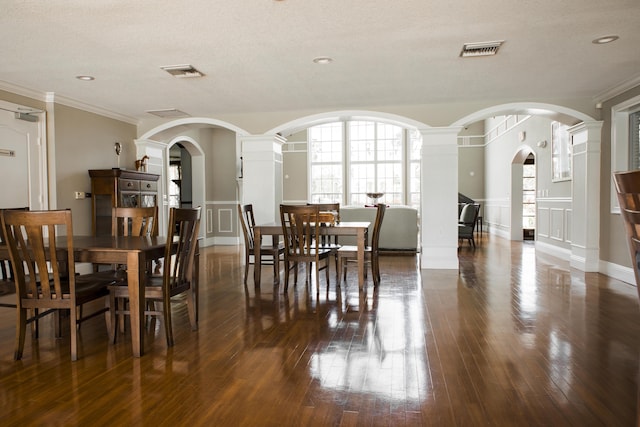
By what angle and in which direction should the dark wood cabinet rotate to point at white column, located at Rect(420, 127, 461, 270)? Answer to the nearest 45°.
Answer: approximately 45° to its left

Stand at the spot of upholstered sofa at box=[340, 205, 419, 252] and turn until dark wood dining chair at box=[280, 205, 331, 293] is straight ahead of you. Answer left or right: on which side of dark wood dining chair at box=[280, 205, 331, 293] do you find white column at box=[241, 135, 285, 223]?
right

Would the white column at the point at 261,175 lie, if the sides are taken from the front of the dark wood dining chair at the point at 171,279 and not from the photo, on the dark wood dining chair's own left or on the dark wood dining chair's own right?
on the dark wood dining chair's own right

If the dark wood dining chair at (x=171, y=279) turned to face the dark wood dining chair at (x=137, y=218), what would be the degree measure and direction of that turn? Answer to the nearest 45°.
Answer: approximately 45° to its right

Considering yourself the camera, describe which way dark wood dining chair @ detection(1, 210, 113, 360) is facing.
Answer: facing away from the viewer and to the right of the viewer

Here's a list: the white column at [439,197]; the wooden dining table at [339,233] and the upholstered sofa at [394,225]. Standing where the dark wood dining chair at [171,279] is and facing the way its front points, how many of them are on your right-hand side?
3

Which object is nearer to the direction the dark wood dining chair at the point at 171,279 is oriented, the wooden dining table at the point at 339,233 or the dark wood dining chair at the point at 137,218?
the dark wood dining chair

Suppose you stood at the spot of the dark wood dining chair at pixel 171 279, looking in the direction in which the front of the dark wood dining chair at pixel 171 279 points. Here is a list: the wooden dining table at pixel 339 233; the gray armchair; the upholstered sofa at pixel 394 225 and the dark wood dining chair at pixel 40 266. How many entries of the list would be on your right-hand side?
3
